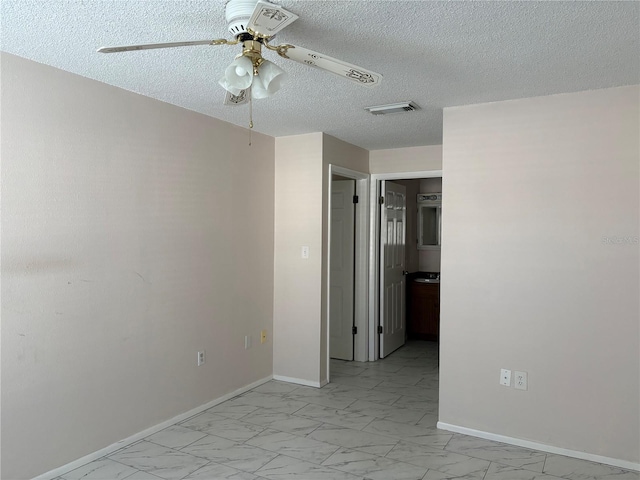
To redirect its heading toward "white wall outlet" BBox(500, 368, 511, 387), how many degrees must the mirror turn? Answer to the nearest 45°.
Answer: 0° — it already faces it

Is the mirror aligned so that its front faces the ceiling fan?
yes

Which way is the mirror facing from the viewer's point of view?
toward the camera

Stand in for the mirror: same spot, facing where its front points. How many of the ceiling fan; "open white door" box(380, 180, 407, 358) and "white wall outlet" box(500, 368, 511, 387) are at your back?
0

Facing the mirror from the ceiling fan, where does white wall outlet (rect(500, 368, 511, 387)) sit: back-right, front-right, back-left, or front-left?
front-right

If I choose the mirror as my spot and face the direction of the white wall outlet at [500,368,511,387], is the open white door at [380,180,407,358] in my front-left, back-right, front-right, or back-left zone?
front-right

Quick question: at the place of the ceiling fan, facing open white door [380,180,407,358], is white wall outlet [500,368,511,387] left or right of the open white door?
right

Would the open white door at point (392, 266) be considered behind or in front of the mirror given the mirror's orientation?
in front
